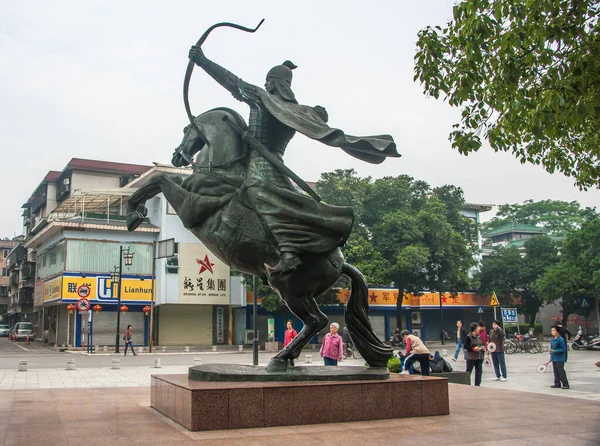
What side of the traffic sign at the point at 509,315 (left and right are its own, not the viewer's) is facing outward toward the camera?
front

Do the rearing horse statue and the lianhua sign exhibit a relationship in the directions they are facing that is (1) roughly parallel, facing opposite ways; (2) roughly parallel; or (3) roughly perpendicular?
roughly perpendicular

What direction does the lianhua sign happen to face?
toward the camera

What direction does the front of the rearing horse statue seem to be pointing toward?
to the viewer's left

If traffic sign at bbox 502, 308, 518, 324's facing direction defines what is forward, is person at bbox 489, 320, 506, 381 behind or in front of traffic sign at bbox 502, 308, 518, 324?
in front

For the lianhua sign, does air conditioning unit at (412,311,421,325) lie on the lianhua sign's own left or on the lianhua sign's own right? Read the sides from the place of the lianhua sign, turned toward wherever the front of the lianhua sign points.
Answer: on the lianhua sign's own left

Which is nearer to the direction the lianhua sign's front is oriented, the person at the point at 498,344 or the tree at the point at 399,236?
the person

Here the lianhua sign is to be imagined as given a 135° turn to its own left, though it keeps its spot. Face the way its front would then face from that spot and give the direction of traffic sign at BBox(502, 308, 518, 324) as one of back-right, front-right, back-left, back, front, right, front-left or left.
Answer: right

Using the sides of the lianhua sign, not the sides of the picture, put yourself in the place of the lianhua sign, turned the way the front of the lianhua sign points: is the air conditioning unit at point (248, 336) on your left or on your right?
on your left

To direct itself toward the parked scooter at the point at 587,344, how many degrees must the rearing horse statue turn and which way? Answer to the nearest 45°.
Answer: approximately 135° to its right

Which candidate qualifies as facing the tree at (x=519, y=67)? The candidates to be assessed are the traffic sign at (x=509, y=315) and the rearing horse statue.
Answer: the traffic sign
